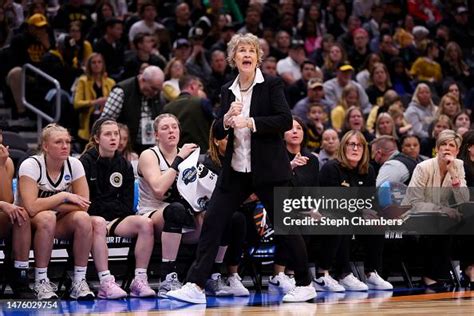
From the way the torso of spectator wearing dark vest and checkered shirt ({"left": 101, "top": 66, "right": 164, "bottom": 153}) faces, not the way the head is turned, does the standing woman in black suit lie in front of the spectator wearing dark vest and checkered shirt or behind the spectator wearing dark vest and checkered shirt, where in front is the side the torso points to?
in front

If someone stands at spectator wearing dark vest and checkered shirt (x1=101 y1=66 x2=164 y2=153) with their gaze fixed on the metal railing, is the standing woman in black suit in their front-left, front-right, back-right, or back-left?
back-left

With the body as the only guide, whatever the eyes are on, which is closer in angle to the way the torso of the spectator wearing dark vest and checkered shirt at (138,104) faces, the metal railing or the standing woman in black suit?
the standing woman in black suit

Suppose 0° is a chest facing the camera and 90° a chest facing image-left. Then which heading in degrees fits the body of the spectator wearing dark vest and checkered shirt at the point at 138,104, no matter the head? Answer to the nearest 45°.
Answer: approximately 315°
